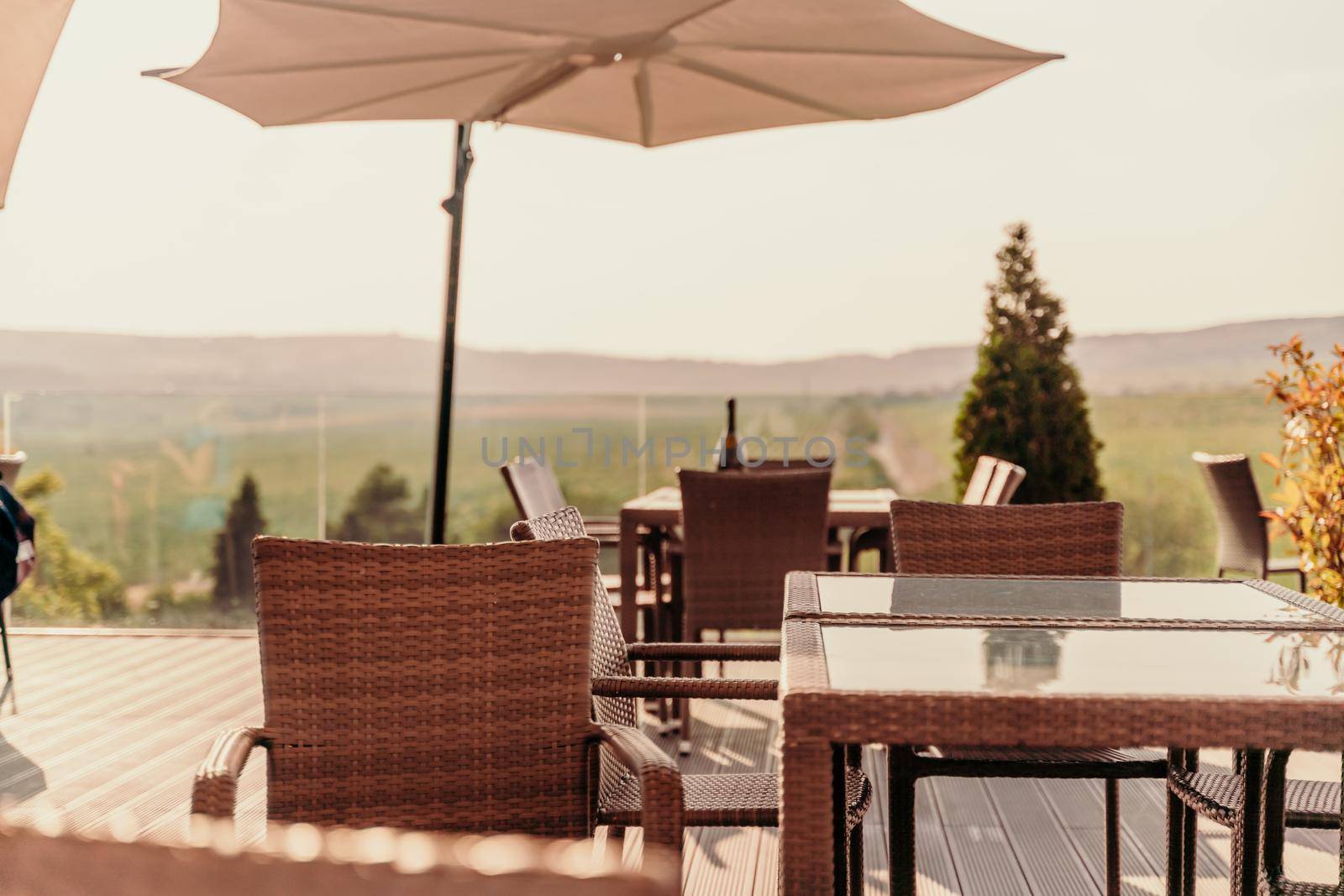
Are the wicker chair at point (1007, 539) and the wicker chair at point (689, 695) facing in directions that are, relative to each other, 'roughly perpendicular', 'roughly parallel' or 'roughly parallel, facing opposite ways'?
roughly perpendicular

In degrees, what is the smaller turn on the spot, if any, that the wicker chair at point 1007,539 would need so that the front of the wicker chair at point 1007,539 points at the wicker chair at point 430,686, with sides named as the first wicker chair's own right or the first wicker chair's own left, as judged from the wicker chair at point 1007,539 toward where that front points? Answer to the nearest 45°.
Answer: approximately 45° to the first wicker chair's own right

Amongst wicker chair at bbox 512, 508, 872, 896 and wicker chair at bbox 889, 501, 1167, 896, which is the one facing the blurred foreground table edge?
wicker chair at bbox 889, 501, 1167, 896

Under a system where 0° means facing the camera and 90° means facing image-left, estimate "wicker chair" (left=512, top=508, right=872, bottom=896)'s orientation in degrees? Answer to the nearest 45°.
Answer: approximately 270°

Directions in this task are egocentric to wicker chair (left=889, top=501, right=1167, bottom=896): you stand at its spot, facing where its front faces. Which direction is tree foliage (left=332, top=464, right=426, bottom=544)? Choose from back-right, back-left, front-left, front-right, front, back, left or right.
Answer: back-right

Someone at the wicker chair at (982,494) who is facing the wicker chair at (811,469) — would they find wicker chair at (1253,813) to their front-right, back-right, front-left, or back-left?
back-left

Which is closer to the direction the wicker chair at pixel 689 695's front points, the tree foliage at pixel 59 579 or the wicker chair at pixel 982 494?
the wicker chair

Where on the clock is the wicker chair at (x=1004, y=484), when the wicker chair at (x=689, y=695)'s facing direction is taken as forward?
the wicker chair at (x=1004, y=484) is roughly at 10 o'clock from the wicker chair at (x=689, y=695).
